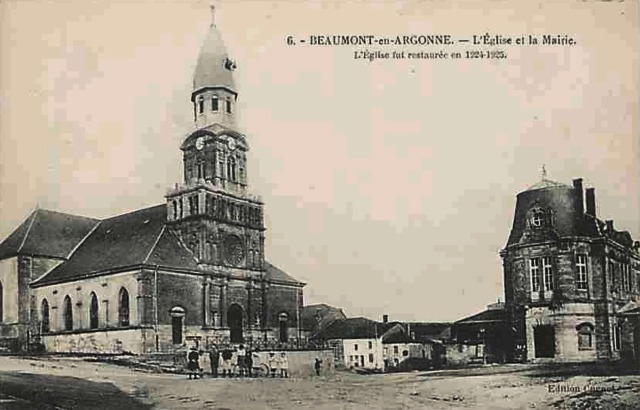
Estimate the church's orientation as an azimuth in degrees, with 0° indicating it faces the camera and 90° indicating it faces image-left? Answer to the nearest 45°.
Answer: approximately 315°
